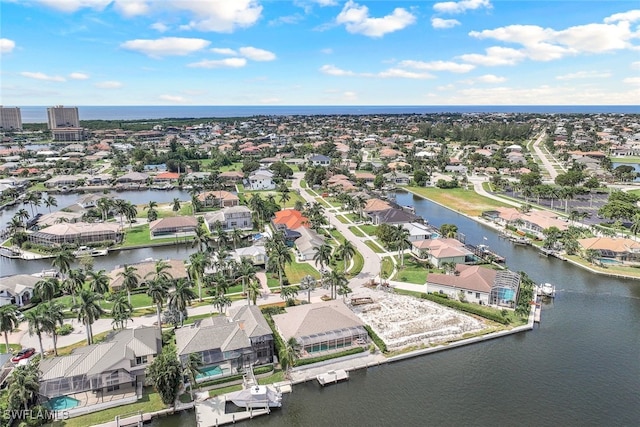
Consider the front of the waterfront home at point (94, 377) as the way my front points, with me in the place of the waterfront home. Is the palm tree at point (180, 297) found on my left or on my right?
on my right

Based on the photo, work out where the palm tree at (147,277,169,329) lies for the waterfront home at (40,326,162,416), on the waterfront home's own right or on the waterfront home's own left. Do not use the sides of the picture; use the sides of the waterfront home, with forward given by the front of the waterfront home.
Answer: on the waterfront home's own right

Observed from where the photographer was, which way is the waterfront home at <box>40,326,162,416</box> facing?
facing away from the viewer and to the left of the viewer

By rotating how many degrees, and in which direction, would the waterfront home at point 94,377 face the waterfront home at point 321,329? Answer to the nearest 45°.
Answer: approximately 135° to its right

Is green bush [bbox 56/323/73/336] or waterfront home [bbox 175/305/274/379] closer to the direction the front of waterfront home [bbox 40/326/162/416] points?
the green bush

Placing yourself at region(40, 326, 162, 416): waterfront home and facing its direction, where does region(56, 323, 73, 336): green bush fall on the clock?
The green bush is roughly at 11 o'clock from the waterfront home.

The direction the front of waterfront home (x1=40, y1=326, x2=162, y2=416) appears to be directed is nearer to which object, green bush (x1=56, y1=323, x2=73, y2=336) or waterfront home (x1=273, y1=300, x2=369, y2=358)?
the green bush

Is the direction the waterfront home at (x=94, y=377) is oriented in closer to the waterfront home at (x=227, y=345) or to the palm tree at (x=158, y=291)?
the palm tree

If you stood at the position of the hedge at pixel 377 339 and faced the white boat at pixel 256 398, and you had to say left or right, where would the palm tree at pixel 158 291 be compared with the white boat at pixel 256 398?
right

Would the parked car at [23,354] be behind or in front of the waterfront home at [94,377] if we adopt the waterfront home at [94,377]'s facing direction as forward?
in front
